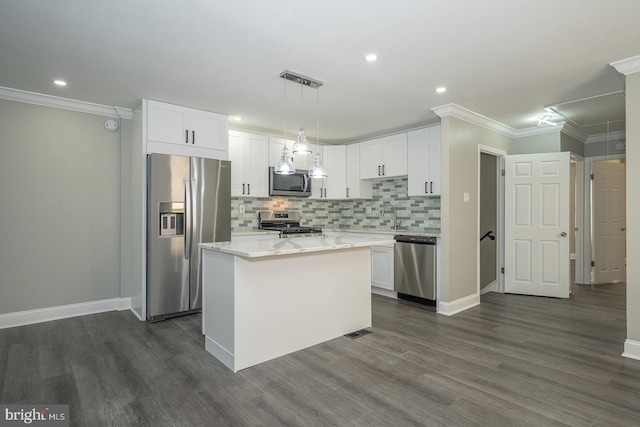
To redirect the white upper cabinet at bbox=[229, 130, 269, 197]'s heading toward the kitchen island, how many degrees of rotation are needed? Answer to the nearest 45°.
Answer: approximately 45° to its right

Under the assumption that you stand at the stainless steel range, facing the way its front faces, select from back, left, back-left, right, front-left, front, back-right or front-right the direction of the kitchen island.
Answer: front-right

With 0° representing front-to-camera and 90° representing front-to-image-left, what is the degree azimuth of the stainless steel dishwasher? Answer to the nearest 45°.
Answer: approximately 45°

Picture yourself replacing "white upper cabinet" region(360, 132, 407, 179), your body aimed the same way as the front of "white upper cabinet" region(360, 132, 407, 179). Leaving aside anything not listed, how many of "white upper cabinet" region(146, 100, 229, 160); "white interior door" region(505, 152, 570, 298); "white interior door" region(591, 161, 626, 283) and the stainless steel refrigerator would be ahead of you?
2

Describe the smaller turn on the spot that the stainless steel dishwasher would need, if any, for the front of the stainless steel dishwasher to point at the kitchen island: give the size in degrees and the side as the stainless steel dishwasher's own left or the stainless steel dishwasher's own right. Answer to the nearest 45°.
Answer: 0° — it already faces it

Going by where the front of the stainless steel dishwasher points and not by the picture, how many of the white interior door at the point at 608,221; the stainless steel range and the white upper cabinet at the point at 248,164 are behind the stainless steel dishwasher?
1

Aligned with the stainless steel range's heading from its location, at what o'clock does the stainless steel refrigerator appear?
The stainless steel refrigerator is roughly at 3 o'clock from the stainless steel range.
